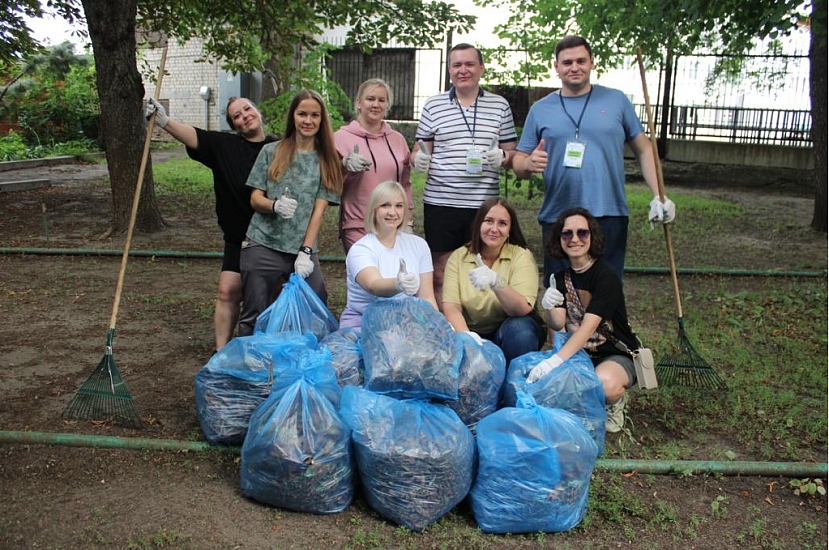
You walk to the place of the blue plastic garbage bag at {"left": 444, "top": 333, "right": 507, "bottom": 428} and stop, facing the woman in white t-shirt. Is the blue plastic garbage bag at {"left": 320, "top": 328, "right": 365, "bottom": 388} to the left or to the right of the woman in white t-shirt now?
left

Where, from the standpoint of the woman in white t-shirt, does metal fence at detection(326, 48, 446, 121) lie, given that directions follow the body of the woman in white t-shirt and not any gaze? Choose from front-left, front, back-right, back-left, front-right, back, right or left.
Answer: back

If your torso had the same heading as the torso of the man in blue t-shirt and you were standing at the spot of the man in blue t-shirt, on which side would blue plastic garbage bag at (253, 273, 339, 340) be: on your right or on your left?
on your right

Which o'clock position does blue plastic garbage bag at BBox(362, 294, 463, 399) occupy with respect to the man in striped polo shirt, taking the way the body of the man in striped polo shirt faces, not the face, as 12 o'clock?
The blue plastic garbage bag is roughly at 12 o'clock from the man in striped polo shirt.

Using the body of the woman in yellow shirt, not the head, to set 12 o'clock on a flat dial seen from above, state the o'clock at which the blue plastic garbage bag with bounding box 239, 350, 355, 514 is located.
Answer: The blue plastic garbage bag is roughly at 1 o'clock from the woman in yellow shirt.
